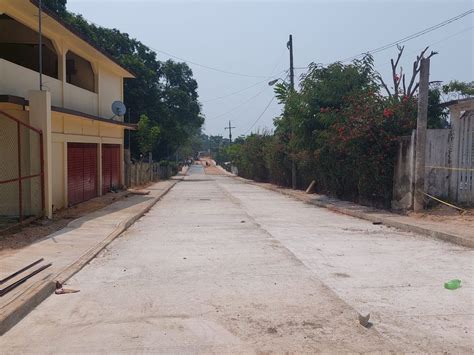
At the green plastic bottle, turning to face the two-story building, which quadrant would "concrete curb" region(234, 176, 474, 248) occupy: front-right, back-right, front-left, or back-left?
front-right

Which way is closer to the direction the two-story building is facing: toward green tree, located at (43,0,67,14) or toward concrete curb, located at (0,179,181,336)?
the concrete curb

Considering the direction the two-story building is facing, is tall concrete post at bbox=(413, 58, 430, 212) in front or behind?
in front

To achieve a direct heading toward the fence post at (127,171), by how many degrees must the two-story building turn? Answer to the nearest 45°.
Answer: approximately 135° to its left

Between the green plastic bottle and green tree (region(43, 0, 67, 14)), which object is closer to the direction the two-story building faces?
the green plastic bottle

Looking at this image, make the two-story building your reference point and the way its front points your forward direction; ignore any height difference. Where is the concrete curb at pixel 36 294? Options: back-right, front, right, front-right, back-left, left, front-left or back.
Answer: front-right

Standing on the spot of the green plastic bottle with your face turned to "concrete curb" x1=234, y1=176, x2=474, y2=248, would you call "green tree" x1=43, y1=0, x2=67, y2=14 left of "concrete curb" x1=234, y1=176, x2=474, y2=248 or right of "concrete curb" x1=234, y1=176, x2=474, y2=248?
left

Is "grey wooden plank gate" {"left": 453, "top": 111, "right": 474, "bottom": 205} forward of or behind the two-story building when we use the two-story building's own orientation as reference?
forward

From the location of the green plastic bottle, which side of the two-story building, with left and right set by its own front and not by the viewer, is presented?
front

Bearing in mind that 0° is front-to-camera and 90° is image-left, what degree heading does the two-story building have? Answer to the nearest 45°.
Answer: approximately 315°

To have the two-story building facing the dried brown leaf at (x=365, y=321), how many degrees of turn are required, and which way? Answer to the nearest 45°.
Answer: approximately 45° to its right

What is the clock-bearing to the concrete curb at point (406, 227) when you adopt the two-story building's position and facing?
The concrete curb is roughly at 12 o'clock from the two-story building.

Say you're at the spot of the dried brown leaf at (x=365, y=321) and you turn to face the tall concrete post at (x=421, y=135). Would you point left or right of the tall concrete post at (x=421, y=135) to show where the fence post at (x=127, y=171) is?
left
